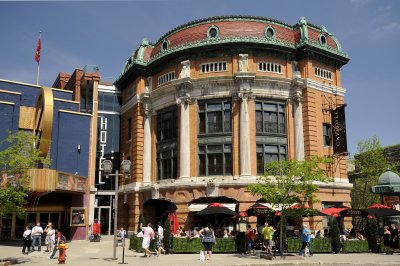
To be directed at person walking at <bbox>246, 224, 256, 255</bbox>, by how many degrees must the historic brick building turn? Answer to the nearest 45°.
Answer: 0° — it already faces them

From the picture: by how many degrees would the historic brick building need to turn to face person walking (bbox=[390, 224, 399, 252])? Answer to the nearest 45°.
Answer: approximately 45° to its left

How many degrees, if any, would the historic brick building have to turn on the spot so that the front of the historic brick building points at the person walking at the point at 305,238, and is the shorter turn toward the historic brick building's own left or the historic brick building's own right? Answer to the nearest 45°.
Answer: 0° — it already faces them

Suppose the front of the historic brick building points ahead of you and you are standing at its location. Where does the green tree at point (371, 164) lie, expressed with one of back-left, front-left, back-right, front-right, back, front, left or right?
back-left

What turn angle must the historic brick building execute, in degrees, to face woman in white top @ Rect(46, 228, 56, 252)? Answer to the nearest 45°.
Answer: approximately 45° to its right

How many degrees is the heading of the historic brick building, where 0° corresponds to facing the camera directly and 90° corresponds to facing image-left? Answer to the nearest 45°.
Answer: approximately 0°
